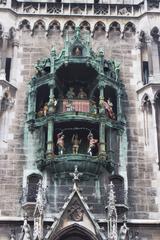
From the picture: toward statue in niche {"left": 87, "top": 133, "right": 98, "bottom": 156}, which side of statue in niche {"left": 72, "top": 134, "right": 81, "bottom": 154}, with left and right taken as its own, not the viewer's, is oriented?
left

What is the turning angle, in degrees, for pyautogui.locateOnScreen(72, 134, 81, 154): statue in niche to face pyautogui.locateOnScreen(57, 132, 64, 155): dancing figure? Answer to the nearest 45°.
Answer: approximately 90° to its right

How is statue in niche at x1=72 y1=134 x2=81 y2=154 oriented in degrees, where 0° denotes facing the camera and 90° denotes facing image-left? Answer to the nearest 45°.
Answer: approximately 0°
